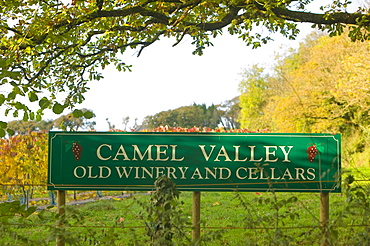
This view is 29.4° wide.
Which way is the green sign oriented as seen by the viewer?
toward the camera

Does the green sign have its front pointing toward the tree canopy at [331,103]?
no
